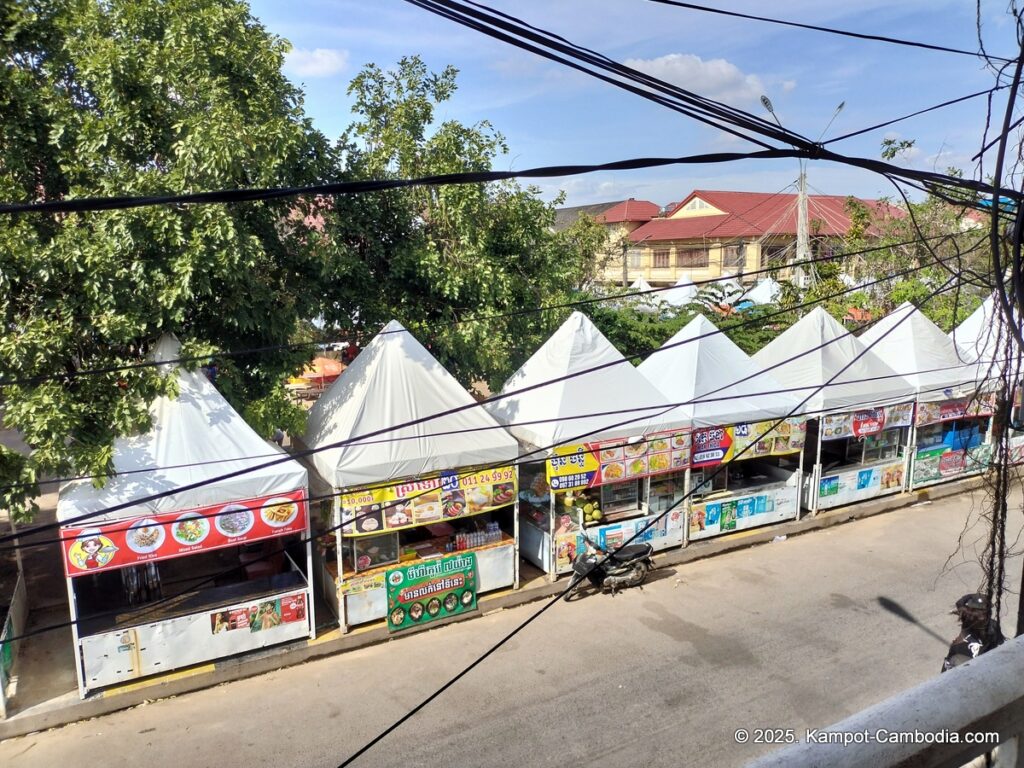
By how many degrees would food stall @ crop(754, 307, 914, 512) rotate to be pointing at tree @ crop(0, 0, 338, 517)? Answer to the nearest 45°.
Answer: approximately 90° to its right

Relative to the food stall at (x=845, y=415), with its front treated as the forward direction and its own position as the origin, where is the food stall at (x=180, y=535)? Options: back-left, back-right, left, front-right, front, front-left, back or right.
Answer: right

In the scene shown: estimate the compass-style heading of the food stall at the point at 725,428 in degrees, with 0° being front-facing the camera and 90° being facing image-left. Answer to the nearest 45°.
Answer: approximately 315°

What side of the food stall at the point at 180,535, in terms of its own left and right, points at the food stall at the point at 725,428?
left

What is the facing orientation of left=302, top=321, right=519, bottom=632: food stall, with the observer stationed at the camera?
facing the viewer and to the right of the viewer

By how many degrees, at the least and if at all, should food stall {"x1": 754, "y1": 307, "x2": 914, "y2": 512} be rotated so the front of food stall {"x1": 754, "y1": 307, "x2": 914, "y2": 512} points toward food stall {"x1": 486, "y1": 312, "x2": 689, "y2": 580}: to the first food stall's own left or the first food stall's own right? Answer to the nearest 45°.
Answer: approximately 90° to the first food stall's own right

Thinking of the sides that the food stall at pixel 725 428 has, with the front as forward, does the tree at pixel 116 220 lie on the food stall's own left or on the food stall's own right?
on the food stall's own right

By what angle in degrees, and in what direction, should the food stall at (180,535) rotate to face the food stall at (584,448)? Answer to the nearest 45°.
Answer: approximately 90° to its left

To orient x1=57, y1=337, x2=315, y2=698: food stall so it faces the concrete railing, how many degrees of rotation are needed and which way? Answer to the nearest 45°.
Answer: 0° — it already faces it

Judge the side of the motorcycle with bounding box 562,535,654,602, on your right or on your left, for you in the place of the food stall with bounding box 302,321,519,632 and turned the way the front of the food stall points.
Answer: on your left

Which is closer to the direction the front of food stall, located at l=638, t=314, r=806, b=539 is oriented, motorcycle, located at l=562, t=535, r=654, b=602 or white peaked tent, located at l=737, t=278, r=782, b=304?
the motorcycle
